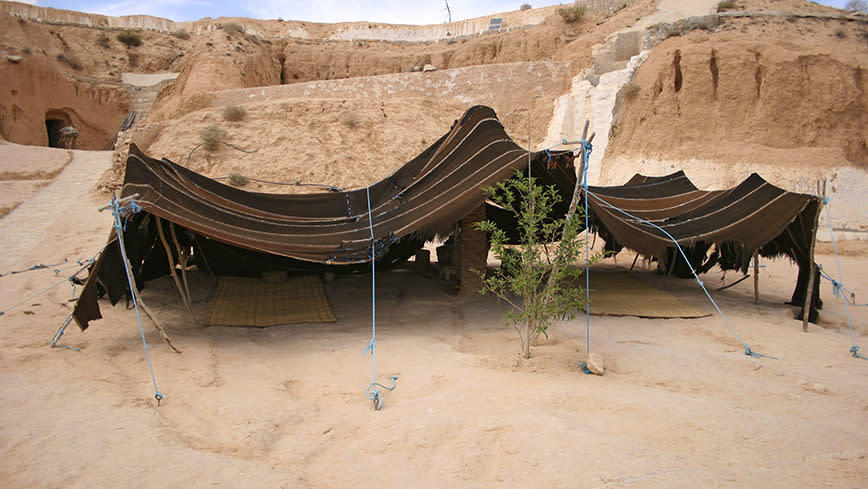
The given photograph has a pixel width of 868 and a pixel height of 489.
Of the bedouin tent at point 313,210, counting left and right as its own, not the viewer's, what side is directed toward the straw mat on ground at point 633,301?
left

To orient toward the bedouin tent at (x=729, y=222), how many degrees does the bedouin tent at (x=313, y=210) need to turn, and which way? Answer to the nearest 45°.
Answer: approximately 90° to its left

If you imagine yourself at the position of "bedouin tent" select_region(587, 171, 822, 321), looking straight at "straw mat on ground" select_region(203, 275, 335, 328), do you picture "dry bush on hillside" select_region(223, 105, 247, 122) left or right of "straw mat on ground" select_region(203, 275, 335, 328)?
right

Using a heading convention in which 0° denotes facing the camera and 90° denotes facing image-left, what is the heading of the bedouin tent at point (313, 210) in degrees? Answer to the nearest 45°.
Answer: approximately 0°

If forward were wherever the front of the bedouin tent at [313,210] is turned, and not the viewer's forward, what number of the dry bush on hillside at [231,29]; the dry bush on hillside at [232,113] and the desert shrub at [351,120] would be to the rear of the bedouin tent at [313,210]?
3

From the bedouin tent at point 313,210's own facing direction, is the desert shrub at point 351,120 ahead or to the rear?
to the rear

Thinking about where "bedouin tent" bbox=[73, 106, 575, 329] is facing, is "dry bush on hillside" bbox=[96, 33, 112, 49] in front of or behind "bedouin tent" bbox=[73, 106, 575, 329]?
behind

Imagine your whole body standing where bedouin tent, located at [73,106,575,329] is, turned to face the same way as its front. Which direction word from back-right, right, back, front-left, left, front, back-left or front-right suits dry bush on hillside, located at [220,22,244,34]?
back

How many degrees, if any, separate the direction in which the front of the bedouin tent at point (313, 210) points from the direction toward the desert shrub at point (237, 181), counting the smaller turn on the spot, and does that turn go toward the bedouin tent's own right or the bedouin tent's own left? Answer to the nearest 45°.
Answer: approximately 180°

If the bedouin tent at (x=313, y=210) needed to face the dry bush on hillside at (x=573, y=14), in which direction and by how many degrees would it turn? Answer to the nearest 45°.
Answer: approximately 135° to its left
